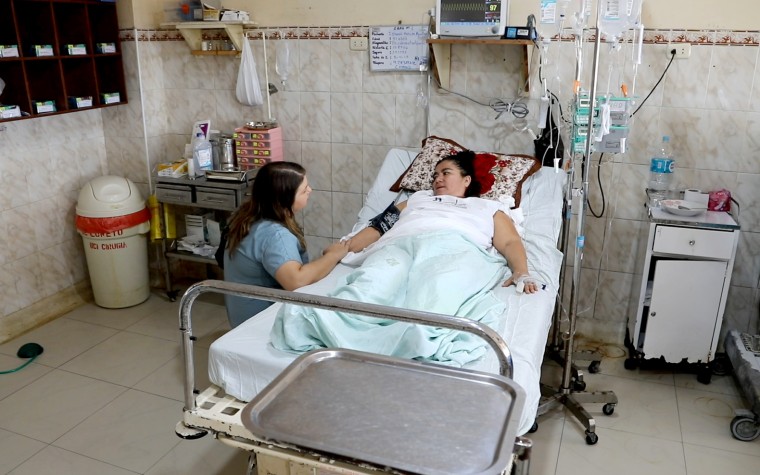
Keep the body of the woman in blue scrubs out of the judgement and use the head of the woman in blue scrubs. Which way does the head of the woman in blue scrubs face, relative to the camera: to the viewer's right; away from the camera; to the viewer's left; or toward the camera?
to the viewer's right

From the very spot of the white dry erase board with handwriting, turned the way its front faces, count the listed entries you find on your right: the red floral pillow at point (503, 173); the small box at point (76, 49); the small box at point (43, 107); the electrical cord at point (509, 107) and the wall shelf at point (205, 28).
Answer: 3

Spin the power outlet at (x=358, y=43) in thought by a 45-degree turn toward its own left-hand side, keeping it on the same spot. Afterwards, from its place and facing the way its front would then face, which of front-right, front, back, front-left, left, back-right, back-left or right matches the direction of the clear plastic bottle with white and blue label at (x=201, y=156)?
back-right

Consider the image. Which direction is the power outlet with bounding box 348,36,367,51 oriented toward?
toward the camera

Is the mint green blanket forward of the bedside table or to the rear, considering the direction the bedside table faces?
forward

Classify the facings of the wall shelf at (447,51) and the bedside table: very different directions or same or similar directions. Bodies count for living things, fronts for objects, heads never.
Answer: same or similar directions

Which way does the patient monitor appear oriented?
toward the camera

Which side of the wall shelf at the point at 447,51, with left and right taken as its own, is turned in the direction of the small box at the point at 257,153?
right

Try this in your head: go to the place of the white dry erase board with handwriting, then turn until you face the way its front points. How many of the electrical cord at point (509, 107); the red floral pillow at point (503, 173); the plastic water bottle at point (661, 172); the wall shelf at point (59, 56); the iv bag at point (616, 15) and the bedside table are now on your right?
1

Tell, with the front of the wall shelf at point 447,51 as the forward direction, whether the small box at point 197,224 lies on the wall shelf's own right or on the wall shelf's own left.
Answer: on the wall shelf's own right

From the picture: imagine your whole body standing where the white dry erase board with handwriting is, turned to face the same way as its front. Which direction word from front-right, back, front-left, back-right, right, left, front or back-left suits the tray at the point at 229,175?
right

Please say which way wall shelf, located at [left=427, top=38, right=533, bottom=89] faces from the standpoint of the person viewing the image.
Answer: facing the viewer

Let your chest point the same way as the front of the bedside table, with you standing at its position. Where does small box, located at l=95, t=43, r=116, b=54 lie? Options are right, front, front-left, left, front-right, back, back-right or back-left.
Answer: right
